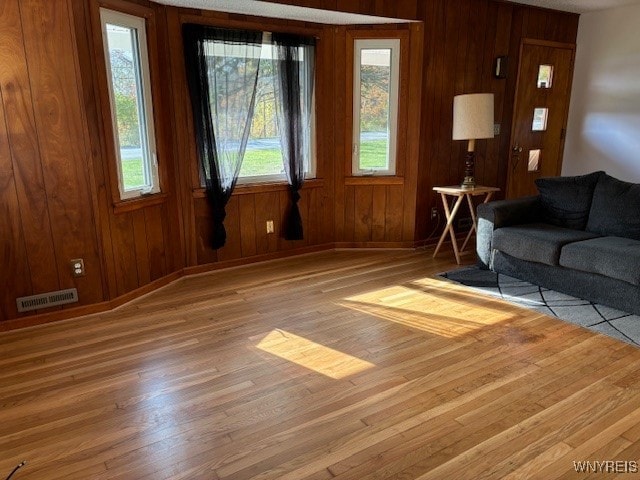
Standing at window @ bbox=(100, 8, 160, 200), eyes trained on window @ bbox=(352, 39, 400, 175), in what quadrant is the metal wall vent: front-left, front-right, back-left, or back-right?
back-right

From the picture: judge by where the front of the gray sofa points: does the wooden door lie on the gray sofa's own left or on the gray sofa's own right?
on the gray sofa's own right

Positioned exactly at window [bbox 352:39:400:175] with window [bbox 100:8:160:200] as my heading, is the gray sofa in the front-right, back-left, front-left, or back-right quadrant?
back-left

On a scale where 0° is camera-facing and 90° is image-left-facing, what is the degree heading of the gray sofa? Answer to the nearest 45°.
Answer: approximately 45°

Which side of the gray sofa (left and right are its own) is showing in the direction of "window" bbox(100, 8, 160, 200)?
front

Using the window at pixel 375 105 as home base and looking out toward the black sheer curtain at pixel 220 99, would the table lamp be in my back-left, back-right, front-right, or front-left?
back-left

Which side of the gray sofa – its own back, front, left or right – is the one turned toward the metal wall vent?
front

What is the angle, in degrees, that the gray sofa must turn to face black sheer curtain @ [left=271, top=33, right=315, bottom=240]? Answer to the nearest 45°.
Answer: approximately 45° to its right

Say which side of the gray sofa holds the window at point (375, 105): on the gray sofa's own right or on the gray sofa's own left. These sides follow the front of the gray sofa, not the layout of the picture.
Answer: on the gray sofa's own right

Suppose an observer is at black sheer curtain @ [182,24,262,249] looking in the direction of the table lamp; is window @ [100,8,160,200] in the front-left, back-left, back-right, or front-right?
back-right

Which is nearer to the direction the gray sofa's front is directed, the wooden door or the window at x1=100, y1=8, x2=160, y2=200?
the window
